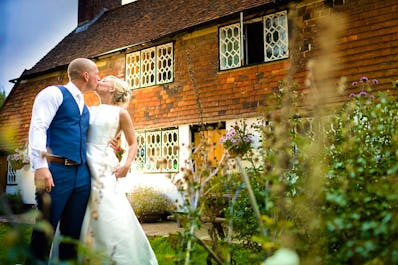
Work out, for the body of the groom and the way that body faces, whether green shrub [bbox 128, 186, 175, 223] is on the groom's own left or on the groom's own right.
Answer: on the groom's own left

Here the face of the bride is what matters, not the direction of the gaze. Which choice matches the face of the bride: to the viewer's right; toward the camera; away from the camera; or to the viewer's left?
to the viewer's left

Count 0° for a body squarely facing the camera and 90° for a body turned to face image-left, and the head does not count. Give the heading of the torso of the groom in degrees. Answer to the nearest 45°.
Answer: approximately 315°

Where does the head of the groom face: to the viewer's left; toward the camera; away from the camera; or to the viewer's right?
to the viewer's right

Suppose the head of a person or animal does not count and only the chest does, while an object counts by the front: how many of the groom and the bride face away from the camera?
0

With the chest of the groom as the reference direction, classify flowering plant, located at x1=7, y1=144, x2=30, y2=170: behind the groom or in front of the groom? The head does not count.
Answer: behind
